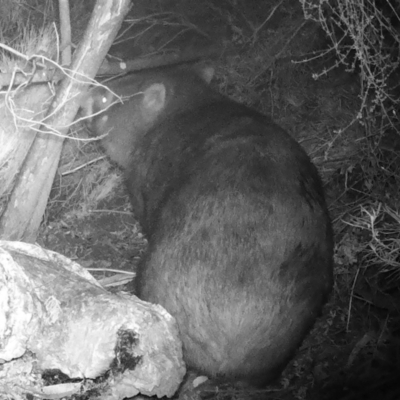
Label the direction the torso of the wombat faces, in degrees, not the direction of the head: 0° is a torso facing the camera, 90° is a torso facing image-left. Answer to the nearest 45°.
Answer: approximately 135°
